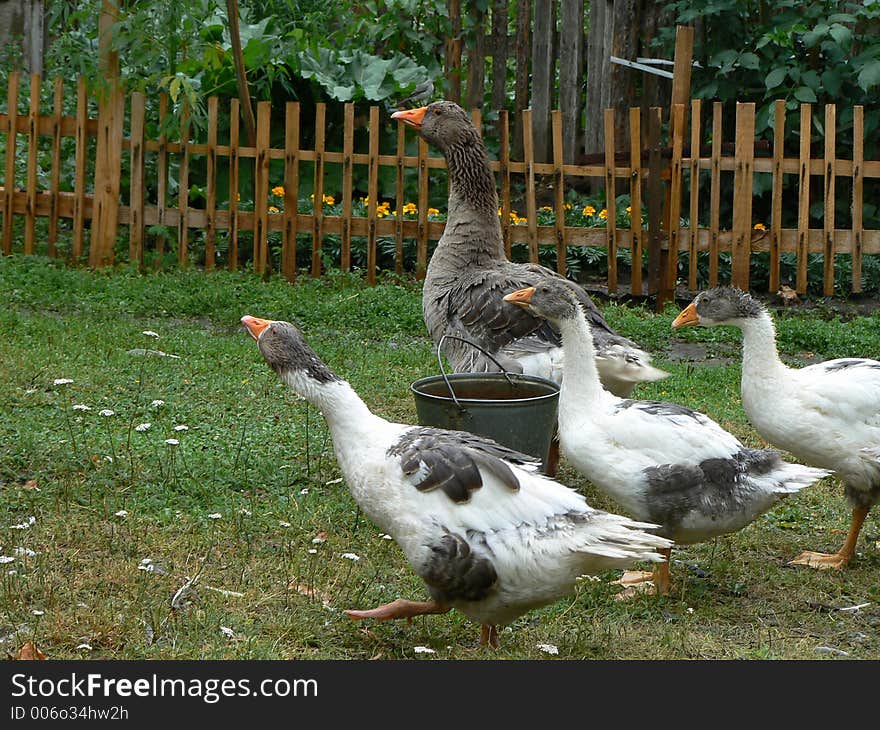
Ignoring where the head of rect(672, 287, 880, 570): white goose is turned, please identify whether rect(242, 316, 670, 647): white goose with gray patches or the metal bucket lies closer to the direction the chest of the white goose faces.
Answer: the metal bucket

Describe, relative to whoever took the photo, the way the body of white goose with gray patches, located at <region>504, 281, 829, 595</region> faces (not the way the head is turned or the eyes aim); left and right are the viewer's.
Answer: facing to the left of the viewer

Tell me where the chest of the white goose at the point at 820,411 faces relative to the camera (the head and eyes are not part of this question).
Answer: to the viewer's left

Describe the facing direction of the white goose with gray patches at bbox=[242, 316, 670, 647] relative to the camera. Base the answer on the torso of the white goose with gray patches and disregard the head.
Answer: to the viewer's left

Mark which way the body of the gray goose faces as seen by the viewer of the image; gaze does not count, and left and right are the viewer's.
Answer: facing to the left of the viewer

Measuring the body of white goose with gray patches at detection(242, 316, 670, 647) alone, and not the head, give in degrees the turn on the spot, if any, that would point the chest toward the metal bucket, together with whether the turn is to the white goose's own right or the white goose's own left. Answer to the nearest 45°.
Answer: approximately 90° to the white goose's own right

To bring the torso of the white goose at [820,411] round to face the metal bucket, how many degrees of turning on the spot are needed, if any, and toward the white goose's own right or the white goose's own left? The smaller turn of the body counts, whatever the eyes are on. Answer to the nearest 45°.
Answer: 0° — it already faces it

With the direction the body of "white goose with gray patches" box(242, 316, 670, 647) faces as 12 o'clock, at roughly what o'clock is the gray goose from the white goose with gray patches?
The gray goose is roughly at 3 o'clock from the white goose with gray patches.
